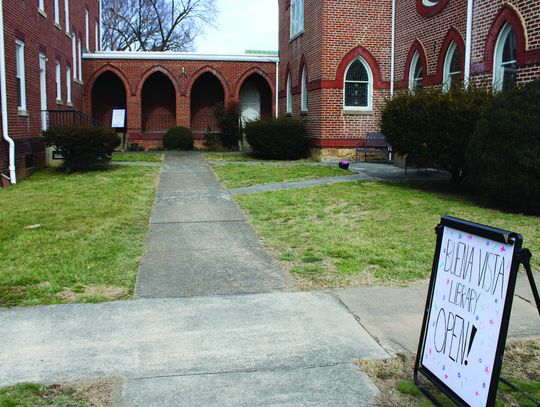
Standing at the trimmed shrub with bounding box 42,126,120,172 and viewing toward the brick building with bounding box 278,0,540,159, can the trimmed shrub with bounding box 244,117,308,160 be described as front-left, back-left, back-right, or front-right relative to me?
front-left

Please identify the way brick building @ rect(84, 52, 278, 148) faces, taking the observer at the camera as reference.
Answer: facing the viewer

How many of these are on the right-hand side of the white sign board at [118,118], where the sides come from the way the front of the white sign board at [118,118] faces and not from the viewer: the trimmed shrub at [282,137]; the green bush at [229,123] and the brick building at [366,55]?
0

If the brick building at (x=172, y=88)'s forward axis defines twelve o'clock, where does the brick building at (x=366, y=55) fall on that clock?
the brick building at (x=366, y=55) is roughly at 11 o'clock from the brick building at (x=172, y=88).

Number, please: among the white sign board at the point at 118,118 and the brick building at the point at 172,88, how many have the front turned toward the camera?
2

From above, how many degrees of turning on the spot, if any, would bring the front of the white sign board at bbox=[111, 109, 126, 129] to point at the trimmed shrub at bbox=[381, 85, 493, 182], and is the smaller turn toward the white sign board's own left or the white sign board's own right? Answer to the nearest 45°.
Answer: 0° — it already faces it

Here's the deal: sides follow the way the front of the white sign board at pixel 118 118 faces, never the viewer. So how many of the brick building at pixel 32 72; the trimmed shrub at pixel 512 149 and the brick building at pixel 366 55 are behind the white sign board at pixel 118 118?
0

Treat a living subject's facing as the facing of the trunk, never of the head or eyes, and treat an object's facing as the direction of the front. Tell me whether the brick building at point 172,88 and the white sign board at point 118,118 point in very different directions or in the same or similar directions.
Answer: same or similar directions

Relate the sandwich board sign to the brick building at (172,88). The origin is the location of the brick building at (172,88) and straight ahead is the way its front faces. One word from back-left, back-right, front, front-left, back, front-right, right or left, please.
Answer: front

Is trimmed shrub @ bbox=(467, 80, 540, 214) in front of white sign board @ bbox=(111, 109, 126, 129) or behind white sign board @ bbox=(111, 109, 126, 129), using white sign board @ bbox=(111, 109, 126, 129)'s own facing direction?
in front
